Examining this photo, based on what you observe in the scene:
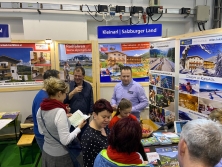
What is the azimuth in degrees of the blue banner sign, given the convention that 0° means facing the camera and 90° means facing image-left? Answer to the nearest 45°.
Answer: approximately 0°

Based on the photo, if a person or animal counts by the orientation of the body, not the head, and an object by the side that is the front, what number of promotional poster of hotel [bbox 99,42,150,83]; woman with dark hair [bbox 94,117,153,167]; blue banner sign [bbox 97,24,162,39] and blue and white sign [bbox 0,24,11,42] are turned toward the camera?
3

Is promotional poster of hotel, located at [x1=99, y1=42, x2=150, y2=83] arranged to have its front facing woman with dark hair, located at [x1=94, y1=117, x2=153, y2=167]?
yes

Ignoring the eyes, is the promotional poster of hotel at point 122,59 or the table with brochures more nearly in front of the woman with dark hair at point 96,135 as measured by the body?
the table with brochures

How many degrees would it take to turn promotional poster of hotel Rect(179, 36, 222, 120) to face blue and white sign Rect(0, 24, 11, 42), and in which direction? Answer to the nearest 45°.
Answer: approximately 45° to its right

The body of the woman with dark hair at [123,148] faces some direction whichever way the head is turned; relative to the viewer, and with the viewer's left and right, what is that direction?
facing away from the viewer

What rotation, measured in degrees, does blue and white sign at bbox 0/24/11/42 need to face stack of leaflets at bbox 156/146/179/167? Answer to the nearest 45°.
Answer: approximately 45° to its left

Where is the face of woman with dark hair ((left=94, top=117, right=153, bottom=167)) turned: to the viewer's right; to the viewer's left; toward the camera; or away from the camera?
away from the camera
